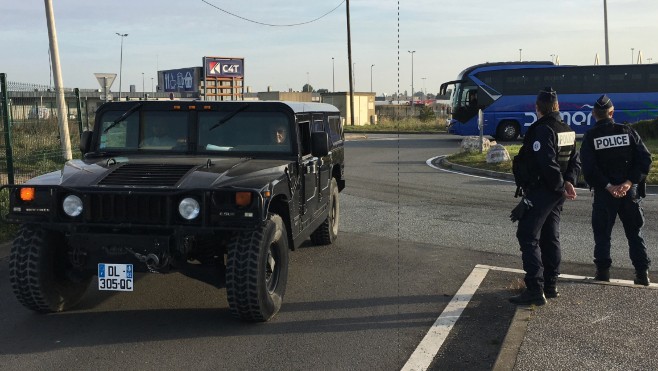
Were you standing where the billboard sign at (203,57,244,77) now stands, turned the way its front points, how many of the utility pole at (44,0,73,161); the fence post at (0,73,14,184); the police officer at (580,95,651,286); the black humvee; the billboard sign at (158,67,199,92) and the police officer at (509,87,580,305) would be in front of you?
5

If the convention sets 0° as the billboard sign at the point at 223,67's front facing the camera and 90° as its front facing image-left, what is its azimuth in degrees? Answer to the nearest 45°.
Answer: approximately 0°

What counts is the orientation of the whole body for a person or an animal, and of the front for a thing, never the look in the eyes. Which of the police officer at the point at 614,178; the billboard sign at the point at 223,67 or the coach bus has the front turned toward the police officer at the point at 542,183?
the billboard sign

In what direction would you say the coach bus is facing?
to the viewer's left

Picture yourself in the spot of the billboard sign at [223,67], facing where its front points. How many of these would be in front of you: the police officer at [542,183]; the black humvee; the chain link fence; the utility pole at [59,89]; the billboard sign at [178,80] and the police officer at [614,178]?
5

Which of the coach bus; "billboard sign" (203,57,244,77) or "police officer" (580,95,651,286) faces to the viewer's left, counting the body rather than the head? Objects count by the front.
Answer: the coach bus

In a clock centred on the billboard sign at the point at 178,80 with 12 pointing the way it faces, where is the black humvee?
The black humvee is roughly at 12 o'clock from the billboard sign.

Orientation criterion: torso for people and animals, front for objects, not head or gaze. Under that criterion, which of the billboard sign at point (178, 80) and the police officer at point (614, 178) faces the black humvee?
the billboard sign

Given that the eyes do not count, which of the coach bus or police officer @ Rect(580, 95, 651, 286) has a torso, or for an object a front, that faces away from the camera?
the police officer

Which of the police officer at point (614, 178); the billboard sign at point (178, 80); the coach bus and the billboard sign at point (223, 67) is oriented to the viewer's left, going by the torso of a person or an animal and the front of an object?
the coach bus

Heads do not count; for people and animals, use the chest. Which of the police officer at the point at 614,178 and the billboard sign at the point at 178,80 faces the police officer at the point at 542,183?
the billboard sign

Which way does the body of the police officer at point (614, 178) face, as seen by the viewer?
away from the camera

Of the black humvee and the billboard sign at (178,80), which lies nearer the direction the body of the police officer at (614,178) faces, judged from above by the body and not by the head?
the billboard sign
